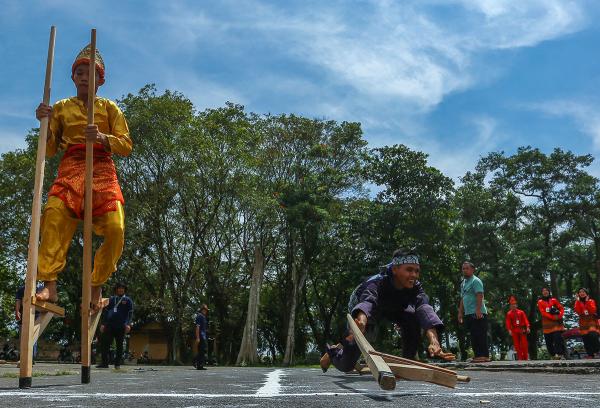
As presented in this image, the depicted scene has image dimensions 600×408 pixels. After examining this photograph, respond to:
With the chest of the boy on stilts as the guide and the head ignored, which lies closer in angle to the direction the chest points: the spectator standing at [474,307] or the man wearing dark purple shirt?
the man wearing dark purple shirt

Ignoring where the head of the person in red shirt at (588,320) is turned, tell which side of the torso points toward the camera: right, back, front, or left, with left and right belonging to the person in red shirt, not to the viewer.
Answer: front

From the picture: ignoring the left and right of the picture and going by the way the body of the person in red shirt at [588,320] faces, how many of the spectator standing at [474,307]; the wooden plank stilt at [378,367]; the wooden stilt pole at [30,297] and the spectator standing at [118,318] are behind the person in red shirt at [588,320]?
0

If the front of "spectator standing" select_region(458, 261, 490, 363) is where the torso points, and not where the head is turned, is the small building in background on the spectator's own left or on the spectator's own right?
on the spectator's own right

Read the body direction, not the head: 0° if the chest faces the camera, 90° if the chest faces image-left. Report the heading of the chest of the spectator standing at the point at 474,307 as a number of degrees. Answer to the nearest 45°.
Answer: approximately 45°

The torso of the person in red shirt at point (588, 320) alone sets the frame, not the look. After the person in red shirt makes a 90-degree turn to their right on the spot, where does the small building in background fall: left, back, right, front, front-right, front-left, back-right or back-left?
front-right

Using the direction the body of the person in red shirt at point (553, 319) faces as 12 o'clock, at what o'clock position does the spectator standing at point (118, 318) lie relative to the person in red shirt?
The spectator standing is roughly at 2 o'clock from the person in red shirt.

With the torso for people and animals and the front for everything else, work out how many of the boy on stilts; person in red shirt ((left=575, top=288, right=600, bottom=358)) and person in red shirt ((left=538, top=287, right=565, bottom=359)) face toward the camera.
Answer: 3

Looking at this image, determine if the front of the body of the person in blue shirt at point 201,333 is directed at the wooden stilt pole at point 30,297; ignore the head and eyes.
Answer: no

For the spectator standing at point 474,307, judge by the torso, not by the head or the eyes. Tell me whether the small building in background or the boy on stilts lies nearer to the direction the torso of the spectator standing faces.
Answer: the boy on stilts

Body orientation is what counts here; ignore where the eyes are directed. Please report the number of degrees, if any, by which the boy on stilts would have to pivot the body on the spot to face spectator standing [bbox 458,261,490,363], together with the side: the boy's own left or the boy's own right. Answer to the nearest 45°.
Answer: approximately 135° to the boy's own left

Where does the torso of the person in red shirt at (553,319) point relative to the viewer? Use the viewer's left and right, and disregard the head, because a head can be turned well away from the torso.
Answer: facing the viewer
